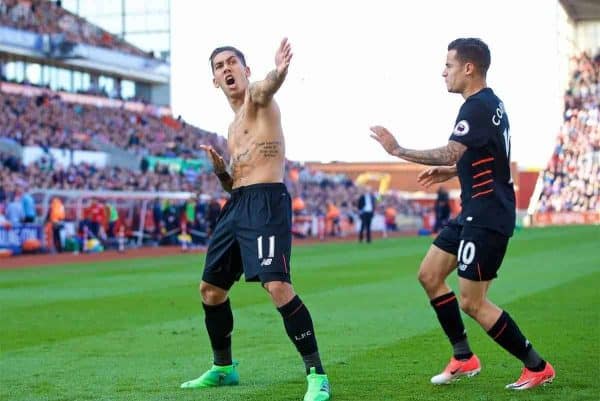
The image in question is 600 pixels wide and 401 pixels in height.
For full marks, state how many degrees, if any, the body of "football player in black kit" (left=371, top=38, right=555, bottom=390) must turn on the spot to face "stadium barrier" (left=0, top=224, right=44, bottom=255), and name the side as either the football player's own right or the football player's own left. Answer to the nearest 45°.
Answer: approximately 45° to the football player's own right

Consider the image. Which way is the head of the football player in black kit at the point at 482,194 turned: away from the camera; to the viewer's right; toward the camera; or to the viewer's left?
to the viewer's left

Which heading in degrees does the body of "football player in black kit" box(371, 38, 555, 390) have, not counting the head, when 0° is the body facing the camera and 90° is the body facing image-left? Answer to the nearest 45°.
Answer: approximately 90°

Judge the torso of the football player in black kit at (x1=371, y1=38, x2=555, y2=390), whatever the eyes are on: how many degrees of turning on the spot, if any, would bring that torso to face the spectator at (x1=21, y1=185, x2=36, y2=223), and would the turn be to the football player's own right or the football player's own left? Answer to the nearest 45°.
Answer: approximately 45° to the football player's own right
